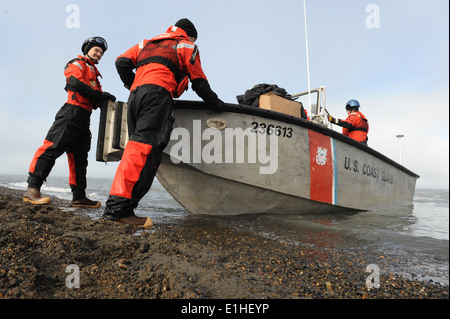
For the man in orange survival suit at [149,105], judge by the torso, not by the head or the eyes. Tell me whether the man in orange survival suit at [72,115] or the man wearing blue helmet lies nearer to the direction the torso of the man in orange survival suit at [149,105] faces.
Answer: the man wearing blue helmet

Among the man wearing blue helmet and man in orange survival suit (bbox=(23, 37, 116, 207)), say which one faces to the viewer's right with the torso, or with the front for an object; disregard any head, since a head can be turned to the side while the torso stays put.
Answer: the man in orange survival suit

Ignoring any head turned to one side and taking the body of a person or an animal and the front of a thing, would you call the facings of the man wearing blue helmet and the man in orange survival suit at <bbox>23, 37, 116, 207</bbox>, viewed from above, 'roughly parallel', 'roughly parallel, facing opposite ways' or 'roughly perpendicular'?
roughly parallel, facing opposite ways

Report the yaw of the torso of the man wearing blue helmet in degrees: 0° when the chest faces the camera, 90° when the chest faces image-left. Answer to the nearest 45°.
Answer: approximately 135°

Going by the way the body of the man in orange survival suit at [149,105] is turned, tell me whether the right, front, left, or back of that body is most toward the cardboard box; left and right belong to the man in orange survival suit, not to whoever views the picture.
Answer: front

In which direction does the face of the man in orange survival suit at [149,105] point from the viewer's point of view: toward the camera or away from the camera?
away from the camera

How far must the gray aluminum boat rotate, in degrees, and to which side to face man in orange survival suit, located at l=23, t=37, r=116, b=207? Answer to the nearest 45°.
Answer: approximately 45° to its right

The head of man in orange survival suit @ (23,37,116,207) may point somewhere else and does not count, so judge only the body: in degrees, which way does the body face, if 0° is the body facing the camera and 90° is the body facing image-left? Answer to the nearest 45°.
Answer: approximately 270°

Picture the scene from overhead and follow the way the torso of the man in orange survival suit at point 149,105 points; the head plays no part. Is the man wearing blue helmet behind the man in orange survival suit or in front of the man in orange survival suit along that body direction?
in front

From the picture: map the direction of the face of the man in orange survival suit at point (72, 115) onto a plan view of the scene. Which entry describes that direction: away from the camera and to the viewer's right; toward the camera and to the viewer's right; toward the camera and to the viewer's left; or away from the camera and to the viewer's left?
toward the camera and to the viewer's right

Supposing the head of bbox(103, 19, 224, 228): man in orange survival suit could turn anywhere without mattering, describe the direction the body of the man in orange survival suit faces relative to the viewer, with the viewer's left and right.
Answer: facing away from the viewer and to the right of the viewer

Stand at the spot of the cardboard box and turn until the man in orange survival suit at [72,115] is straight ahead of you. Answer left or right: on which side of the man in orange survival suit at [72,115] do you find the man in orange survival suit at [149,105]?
left

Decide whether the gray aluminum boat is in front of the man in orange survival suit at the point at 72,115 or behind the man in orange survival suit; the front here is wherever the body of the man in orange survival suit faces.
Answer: in front
